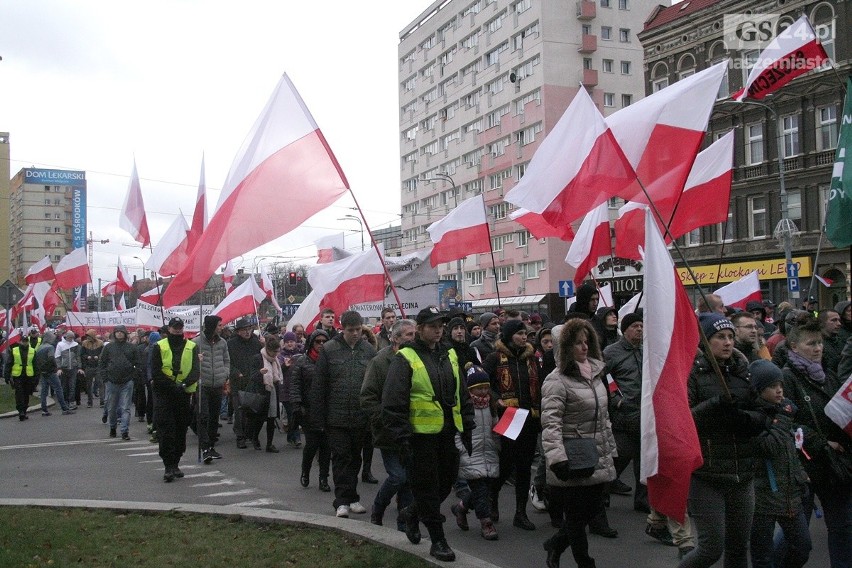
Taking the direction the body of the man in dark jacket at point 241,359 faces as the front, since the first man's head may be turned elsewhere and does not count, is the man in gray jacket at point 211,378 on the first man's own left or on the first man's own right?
on the first man's own right

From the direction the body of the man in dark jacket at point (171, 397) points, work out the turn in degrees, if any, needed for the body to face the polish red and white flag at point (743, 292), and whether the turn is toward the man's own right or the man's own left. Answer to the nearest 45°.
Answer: approximately 90° to the man's own left

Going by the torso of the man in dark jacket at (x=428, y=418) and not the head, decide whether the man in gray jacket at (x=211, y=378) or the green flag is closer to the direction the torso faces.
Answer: the green flag

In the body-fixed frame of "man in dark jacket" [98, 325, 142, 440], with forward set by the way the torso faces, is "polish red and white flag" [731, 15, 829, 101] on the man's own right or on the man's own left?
on the man's own left

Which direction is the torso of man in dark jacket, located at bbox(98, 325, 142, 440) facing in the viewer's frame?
toward the camera

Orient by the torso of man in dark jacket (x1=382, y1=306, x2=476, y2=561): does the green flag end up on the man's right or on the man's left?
on the man's left

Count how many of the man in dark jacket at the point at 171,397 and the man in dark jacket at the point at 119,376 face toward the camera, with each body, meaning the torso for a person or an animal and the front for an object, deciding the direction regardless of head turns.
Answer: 2

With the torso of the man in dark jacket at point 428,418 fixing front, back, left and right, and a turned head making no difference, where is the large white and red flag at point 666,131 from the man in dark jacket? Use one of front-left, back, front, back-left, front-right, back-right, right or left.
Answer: left

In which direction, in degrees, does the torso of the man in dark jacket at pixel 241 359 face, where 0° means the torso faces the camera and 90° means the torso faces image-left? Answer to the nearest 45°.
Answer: approximately 315°

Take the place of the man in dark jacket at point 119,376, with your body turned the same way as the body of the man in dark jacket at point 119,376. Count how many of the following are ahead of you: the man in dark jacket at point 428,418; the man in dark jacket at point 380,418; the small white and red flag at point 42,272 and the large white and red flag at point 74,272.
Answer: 2
